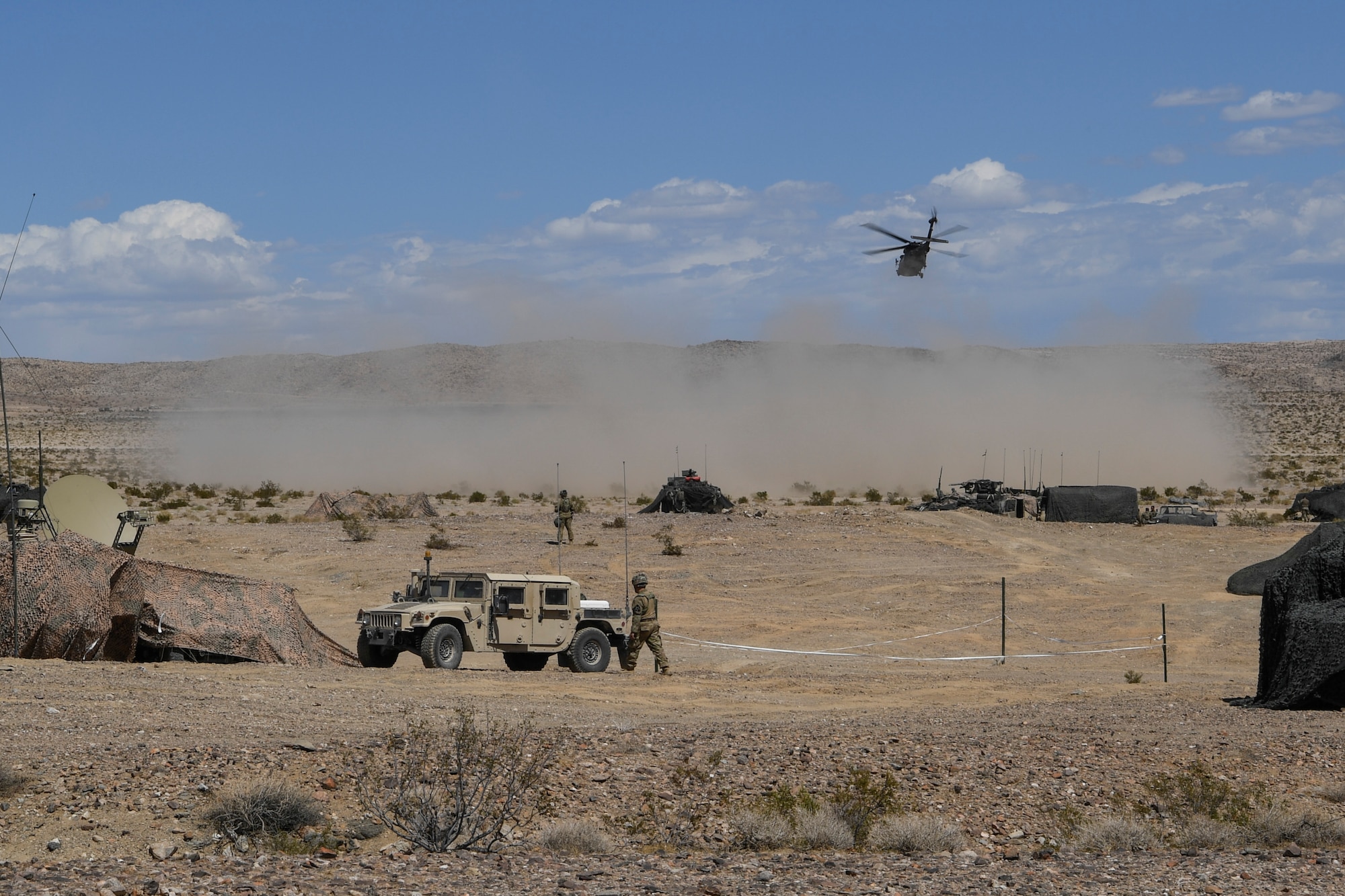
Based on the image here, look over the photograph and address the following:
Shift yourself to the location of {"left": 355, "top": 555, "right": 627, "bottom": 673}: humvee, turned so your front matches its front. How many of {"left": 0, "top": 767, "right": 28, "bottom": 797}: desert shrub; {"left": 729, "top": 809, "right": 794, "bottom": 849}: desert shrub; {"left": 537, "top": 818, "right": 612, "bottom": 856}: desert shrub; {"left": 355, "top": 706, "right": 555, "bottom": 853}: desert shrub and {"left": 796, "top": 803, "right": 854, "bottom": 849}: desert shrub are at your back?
0

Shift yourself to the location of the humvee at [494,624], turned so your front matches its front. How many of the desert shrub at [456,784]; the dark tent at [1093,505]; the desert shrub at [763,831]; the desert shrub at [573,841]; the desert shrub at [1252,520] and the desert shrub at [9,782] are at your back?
2

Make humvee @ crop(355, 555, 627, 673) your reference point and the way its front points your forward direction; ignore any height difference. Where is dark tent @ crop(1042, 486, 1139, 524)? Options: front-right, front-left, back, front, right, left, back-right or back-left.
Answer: back

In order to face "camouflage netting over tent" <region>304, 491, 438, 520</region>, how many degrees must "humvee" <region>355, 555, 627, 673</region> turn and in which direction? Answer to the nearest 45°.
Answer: approximately 135° to its right

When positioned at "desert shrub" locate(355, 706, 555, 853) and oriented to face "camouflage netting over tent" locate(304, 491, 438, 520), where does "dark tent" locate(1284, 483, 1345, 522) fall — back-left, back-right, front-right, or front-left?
front-right

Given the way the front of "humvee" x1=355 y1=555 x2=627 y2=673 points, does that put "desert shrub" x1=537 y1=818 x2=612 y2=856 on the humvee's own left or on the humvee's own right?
on the humvee's own left

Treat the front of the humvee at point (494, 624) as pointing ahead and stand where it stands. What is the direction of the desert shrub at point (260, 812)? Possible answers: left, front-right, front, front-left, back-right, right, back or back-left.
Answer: front-left

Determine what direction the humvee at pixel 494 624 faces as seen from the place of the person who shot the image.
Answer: facing the viewer and to the left of the viewer

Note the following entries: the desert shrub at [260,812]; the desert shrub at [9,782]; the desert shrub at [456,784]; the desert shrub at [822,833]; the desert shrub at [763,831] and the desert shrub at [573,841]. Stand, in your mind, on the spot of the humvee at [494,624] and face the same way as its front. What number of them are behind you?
0

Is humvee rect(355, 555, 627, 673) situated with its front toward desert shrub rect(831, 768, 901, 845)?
no

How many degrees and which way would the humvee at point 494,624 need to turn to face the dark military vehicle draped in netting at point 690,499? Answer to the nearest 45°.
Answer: approximately 135° to its right

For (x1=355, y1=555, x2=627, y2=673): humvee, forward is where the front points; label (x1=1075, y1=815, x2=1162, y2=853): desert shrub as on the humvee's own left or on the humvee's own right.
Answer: on the humvee's own left

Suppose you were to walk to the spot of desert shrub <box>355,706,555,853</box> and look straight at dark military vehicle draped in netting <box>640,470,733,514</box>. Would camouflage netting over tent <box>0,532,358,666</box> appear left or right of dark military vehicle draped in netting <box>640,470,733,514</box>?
left

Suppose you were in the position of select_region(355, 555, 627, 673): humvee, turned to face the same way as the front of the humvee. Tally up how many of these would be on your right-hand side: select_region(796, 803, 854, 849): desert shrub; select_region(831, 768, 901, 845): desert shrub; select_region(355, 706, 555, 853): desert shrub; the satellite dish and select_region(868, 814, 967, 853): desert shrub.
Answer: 1

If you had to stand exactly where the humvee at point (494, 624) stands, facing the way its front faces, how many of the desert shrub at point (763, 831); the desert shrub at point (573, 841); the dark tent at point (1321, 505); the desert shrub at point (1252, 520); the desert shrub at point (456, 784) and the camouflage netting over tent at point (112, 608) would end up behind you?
2

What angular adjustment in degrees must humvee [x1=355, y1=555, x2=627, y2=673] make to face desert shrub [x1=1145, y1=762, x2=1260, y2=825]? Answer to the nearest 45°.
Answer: approximately 90° to its left

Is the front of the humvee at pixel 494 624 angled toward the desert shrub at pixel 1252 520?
no
